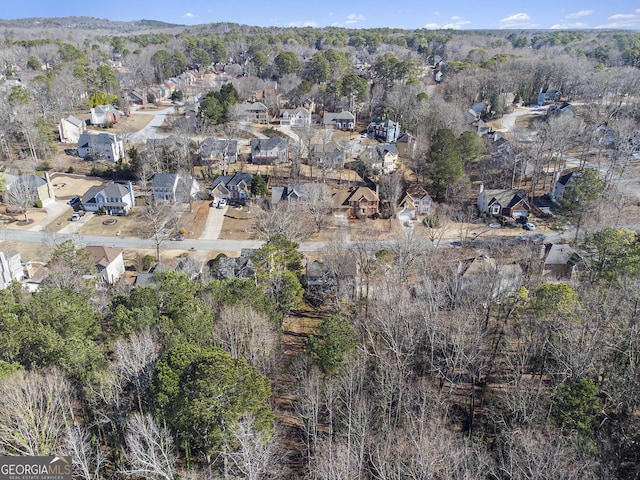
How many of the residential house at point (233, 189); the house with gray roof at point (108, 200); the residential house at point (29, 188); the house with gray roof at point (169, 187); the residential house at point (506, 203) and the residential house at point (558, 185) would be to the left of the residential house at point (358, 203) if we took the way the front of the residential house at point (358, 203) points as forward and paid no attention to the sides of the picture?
2

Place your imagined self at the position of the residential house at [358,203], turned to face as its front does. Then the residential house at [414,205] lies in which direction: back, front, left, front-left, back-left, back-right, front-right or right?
left

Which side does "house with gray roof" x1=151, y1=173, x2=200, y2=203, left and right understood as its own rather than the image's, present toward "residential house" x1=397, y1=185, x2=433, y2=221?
left

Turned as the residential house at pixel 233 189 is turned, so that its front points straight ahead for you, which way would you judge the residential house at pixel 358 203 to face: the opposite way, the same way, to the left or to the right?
the same way

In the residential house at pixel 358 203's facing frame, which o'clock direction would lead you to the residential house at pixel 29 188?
the residential house at pixel 29 188 is roughly at 3 o'clock from the residential house at pixel 358 203.

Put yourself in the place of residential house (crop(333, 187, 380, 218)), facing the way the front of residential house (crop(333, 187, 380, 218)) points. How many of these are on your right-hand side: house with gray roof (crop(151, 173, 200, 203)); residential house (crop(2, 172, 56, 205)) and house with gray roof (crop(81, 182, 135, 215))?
3

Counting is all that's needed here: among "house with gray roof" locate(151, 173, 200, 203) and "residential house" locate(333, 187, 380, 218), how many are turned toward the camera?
2

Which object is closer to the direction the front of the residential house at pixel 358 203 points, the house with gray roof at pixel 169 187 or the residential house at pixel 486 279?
the residential house

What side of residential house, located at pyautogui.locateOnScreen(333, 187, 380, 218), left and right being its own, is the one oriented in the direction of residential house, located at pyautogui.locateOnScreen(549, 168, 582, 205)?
left

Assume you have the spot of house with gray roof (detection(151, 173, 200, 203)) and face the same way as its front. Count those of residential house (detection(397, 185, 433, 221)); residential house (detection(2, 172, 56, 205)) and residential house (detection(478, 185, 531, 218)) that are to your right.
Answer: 1

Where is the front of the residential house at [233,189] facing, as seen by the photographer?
facing the viewer

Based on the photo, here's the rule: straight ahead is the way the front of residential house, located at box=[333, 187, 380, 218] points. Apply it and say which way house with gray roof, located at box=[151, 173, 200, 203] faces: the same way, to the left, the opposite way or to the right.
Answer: the same way

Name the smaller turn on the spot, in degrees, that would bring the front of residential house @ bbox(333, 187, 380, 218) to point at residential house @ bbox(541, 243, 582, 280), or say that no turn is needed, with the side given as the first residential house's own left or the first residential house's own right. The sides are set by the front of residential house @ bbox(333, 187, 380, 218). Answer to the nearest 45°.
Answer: approximately 45° to the first residential house's own left

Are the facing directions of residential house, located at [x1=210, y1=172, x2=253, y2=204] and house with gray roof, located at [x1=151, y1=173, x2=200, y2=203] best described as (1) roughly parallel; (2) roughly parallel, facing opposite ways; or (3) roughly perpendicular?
roughly parallel

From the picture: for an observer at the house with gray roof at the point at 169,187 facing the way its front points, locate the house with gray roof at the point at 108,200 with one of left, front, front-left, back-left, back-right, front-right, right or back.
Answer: right

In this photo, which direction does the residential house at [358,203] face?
toward the camera
